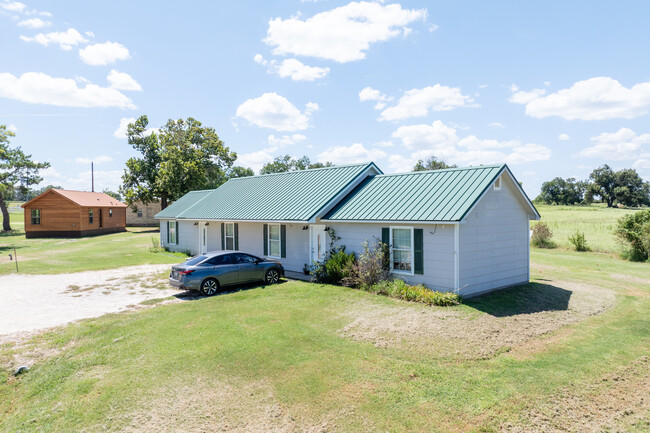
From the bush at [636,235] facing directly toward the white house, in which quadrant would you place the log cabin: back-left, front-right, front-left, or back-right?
front-right

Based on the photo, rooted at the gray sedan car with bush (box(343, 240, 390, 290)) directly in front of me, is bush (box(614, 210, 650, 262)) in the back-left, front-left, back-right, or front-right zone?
front-left

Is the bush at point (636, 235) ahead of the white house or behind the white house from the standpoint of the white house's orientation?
behind

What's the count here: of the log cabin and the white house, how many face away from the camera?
0

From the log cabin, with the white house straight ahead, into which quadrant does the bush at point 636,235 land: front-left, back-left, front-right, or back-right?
front-left

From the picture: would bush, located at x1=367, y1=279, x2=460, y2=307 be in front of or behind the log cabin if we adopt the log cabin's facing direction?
in front

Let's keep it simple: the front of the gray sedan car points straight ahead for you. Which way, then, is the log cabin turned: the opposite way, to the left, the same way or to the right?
to the right

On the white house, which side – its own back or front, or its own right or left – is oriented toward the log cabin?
right
